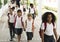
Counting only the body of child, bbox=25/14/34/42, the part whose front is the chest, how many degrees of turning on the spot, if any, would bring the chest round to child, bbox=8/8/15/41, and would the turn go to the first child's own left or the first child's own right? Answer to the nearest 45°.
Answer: approximately 90° to the first child's own right

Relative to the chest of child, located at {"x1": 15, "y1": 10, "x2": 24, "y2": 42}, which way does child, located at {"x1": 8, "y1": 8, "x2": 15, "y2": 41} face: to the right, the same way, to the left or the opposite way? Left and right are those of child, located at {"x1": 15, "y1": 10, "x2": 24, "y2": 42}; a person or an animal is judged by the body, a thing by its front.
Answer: the same way

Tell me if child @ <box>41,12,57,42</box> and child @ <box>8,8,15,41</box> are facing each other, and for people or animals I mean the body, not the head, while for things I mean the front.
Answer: no

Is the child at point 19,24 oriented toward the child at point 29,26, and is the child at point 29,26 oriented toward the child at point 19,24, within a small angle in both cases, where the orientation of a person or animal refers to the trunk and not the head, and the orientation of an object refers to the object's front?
no

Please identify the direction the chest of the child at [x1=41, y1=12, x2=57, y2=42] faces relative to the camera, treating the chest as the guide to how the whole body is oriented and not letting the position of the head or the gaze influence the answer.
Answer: toward the camera

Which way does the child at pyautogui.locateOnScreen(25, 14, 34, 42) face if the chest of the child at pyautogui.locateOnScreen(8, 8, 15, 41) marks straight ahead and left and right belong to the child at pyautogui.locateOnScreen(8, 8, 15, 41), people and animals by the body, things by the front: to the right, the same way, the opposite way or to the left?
the same way

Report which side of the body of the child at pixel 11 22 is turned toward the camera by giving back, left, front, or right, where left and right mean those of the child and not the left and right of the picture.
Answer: front

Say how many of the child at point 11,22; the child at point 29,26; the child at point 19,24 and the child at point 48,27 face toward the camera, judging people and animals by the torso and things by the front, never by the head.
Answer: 4

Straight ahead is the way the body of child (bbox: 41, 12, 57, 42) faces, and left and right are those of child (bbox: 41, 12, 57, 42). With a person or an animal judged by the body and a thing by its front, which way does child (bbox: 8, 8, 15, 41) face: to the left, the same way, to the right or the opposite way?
the same way

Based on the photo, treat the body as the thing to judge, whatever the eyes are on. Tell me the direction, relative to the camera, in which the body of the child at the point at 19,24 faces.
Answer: toward the camera

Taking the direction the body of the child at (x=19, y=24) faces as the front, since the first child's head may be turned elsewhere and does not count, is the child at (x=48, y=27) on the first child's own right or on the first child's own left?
on the first child's own left

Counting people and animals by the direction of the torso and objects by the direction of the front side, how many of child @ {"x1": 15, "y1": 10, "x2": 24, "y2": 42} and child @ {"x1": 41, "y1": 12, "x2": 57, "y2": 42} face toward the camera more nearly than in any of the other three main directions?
2

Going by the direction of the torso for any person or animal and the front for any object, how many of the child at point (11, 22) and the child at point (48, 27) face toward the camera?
2

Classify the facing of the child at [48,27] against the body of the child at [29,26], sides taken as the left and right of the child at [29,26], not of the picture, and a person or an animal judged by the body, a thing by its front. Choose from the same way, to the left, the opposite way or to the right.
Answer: the same way

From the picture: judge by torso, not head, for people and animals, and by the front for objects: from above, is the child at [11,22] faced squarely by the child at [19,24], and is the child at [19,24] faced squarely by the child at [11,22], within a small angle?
no
